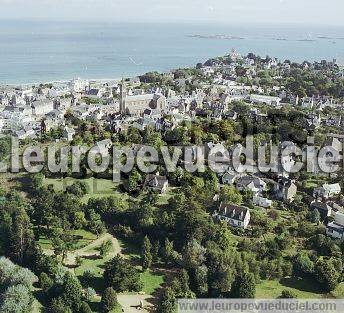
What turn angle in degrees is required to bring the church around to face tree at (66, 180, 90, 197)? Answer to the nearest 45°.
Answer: approximately 90° to its left

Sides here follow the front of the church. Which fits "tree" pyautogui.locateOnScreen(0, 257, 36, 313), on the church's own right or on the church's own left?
on the church's own left

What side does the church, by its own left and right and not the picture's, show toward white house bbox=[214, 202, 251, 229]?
left

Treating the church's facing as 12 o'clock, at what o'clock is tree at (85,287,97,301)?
The tree is roughly at 9 o'clock from the church.

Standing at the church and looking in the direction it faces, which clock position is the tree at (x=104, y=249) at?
The tree is roughly at 9 o'clock from the church.

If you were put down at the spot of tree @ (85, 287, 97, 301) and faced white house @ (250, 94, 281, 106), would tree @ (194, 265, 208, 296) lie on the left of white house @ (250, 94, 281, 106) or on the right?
right

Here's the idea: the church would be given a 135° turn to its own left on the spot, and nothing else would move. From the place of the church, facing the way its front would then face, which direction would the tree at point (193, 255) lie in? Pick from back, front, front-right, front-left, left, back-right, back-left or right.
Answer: front-right

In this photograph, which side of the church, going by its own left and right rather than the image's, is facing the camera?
left

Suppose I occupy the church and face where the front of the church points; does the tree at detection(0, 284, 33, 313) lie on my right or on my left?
on my left

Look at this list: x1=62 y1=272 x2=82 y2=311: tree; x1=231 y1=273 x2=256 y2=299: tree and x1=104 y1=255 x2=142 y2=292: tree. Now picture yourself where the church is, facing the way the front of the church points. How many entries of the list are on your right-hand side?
0

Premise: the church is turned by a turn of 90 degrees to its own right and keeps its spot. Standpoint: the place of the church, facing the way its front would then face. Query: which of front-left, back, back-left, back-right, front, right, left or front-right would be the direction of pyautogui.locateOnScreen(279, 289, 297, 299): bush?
back

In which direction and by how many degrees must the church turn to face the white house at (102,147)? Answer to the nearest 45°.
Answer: approximately 90° to its left

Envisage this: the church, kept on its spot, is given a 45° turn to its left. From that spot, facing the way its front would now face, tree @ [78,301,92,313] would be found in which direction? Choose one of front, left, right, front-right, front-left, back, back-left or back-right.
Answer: front-left

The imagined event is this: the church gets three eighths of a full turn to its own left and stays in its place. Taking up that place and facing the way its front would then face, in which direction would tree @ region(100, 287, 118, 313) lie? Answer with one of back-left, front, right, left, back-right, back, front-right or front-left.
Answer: front-right

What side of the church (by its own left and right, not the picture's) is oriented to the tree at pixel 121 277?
left
